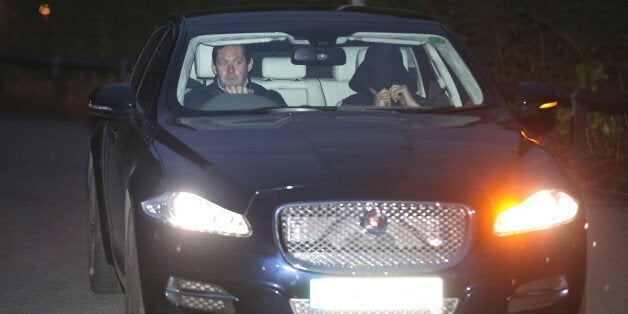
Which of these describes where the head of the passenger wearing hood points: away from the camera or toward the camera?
toward the camera

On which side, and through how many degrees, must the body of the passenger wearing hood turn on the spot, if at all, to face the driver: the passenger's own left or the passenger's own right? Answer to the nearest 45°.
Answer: approximately 90° to the passenger's own right

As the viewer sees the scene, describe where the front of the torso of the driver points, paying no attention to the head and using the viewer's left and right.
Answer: facing the viewer

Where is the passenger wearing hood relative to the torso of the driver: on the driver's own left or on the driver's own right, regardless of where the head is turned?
on the driver's own left

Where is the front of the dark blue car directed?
toward the camera

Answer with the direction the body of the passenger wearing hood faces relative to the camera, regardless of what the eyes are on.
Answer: toward the camera

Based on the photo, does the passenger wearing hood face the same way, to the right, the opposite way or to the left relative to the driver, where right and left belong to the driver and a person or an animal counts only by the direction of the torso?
the same way

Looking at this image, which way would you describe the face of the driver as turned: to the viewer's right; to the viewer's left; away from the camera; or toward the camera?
toward the camera
